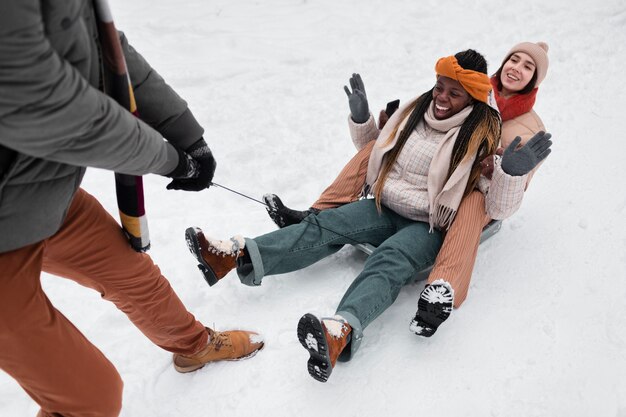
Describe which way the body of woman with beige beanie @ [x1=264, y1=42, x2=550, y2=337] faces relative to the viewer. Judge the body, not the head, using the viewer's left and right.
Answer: facing the viewer and to the left of the viewer

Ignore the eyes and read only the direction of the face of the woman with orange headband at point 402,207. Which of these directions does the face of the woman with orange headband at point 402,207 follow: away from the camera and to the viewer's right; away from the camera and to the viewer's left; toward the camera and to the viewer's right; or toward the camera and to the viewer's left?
toward the camera and to the viewer's left
